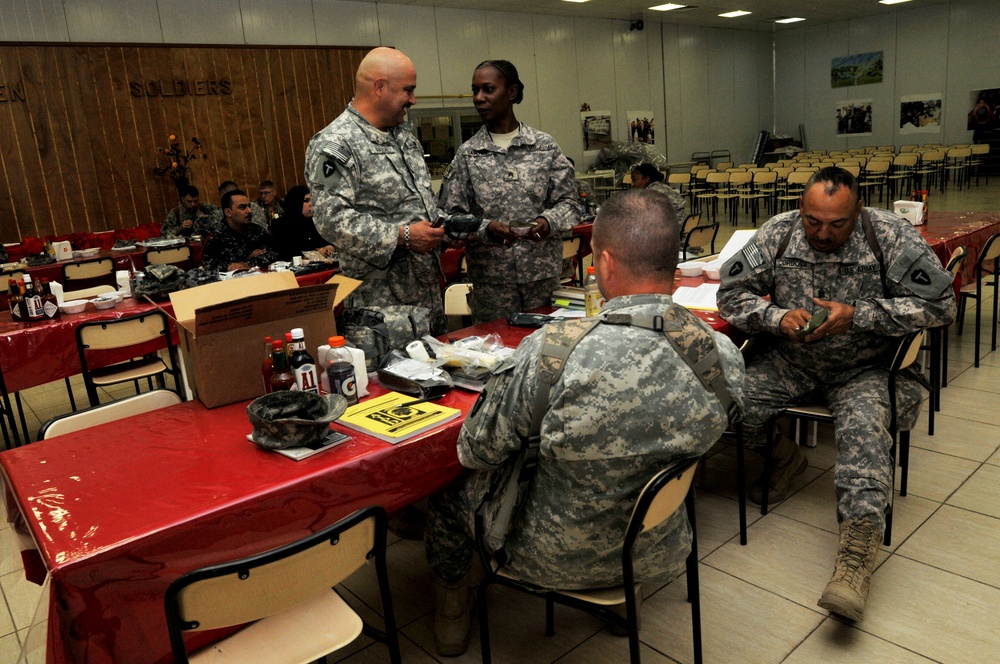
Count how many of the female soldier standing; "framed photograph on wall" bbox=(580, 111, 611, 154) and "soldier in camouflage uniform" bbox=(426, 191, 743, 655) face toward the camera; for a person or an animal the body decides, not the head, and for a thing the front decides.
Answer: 2

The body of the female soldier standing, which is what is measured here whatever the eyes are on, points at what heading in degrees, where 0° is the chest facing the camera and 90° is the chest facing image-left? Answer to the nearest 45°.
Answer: approximately 0°

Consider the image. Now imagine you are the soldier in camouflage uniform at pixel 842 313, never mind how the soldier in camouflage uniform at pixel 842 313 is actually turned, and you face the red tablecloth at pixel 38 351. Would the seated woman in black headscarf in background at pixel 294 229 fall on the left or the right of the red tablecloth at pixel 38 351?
right

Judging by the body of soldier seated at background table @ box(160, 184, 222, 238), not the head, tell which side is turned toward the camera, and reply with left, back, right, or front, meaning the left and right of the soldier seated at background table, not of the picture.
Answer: front

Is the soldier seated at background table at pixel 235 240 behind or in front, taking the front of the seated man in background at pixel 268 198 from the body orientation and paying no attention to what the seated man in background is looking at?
in front

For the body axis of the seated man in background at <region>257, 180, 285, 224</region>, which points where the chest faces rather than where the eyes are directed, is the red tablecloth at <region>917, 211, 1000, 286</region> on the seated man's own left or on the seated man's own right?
on the seated man's own left

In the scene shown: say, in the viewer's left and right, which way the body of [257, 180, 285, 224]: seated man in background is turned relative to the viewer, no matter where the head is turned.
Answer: facing the viewer and to the left of the viewer

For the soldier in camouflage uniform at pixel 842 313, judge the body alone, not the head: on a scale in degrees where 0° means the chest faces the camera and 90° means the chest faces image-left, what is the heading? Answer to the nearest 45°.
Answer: approximately 0°

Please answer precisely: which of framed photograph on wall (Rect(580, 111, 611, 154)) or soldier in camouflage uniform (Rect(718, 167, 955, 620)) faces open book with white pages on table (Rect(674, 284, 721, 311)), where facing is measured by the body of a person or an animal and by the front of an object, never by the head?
the framed photograph on wall

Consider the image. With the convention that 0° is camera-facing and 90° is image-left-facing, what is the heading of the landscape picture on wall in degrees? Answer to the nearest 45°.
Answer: approximately 45°

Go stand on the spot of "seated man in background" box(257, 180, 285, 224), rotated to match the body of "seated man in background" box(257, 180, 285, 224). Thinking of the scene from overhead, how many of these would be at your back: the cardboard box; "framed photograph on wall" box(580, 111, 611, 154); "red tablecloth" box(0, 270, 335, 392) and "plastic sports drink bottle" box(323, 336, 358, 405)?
1

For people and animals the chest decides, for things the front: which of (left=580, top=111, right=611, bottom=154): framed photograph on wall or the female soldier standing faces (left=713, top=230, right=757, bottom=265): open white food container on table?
the framed photograph on wall

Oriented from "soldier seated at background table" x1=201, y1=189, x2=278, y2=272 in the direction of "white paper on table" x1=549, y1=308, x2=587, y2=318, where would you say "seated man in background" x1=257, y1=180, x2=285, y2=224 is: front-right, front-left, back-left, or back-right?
back-left

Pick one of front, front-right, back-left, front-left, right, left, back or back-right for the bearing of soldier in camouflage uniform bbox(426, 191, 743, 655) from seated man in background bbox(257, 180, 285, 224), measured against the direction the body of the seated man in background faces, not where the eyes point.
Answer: front-left

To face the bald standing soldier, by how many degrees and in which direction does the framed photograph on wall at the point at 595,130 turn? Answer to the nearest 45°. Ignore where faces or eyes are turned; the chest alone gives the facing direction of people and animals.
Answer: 0° — it already faces them
